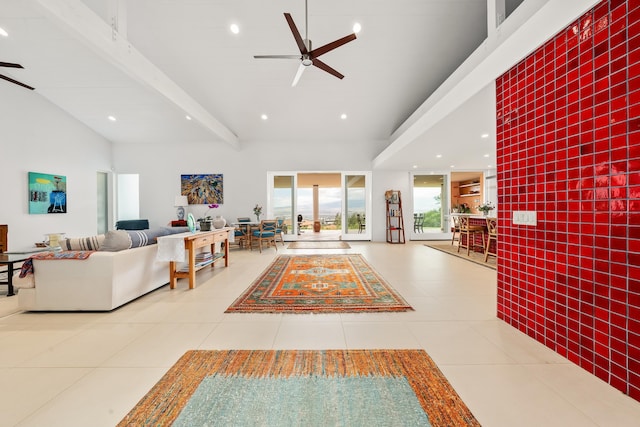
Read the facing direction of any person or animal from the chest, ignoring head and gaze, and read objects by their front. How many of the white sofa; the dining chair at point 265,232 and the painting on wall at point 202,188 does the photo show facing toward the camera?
1

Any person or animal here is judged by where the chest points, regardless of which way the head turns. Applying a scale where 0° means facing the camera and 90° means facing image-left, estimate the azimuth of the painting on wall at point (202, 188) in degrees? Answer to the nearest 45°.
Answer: approximately 0°

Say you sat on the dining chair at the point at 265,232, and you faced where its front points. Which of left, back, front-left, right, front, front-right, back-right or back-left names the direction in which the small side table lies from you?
left

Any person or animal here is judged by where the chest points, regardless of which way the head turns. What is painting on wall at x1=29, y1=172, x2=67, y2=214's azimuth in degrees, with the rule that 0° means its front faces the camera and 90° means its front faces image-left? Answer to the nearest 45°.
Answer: approximately 315°

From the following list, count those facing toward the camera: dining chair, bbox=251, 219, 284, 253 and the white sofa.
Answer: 0

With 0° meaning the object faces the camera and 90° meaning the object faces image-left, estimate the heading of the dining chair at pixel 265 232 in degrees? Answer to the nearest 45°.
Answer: approximately 135°

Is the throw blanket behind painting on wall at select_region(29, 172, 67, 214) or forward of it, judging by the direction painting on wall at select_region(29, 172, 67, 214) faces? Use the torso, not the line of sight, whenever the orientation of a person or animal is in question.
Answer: forward

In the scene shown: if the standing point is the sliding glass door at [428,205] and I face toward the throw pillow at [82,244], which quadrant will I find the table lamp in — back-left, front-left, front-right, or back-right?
front-right

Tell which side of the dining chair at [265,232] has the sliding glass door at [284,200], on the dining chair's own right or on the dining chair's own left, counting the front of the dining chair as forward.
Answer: on the dining chair's own right

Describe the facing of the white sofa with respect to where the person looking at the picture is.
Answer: facing away from the viewer and to the left of the viewer

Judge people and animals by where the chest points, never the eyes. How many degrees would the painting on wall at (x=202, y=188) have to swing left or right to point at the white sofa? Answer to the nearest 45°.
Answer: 0° — it already faces it

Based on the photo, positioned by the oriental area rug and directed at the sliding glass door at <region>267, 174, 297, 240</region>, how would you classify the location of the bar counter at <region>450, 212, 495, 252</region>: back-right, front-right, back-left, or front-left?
front-right

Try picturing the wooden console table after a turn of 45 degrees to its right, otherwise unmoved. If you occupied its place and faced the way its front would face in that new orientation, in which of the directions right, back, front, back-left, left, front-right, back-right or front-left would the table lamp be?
back

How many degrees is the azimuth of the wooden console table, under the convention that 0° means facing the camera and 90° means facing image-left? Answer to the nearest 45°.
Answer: approximately 315°

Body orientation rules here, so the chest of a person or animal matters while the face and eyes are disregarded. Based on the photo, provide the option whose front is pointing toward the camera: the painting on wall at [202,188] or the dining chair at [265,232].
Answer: the painting on wall

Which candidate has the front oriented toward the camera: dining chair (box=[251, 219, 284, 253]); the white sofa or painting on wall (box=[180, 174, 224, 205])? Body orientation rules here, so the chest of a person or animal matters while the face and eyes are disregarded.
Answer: the painting on wall

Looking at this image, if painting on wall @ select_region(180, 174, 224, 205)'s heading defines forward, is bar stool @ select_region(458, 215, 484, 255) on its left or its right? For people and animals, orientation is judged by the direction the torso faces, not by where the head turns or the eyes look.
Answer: on its left
